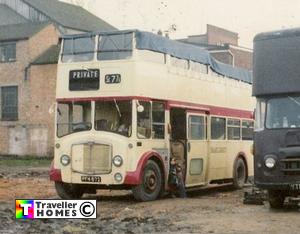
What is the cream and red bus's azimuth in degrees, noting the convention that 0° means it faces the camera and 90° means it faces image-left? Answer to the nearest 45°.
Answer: approximately 45°
